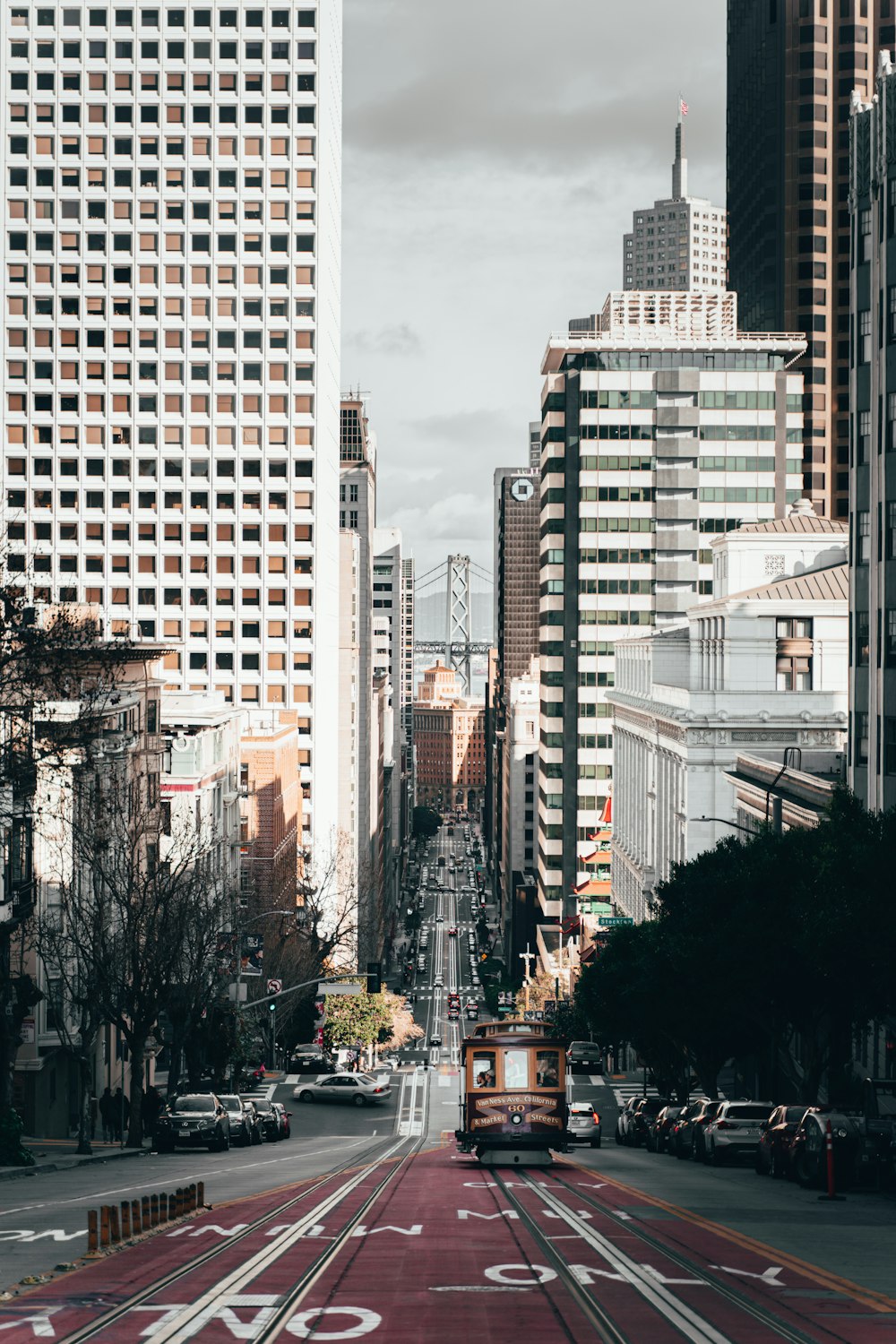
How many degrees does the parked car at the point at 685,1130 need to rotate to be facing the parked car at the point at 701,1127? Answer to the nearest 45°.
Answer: approximately 180°

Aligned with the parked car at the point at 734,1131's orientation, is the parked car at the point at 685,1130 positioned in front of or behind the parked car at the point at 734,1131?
in front

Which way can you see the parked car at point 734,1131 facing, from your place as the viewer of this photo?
facing away from the viewer

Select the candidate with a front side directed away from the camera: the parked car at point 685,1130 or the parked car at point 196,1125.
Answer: the parked car at point 685,1130

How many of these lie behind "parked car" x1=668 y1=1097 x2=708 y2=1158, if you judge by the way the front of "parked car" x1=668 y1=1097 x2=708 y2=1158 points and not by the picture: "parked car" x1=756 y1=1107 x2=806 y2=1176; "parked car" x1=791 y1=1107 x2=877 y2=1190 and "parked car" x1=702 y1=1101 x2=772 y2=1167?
3

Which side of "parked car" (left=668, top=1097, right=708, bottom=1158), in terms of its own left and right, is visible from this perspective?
back

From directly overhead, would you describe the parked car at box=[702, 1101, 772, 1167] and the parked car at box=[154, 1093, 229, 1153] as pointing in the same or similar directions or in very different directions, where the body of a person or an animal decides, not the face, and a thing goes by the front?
very different directions

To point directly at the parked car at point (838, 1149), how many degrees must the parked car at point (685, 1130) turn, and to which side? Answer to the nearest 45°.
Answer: approximately 180°

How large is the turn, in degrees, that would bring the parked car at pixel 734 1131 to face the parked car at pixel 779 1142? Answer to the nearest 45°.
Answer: approximately 180°

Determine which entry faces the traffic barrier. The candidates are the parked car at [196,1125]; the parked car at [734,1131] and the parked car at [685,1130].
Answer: the parked car at [196,1125]
